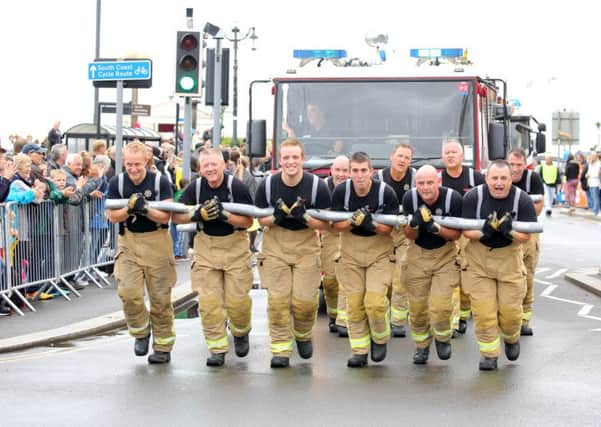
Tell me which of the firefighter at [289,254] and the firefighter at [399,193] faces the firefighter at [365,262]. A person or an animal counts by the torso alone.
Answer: the firefighter at [399,193]

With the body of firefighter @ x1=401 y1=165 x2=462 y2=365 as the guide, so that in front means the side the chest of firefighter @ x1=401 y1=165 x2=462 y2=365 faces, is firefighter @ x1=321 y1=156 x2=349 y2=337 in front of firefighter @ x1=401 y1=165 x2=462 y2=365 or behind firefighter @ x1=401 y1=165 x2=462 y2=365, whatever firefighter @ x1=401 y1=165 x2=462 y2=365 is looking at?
behind

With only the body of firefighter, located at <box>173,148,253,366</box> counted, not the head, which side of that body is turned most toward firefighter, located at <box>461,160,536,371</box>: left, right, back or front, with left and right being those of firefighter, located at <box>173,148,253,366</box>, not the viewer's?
left

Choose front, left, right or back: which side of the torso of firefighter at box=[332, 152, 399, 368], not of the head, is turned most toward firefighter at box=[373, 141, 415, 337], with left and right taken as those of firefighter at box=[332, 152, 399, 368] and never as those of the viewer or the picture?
back

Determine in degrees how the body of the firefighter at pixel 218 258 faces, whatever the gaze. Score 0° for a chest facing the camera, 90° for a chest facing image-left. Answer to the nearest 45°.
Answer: approximately 0°
